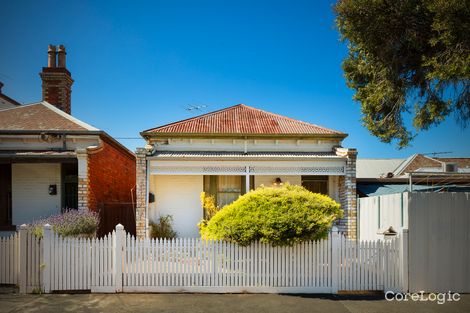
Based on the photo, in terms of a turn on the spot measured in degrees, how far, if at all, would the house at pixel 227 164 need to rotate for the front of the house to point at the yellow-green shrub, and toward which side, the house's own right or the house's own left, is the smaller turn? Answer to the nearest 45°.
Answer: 0° — it already faces it

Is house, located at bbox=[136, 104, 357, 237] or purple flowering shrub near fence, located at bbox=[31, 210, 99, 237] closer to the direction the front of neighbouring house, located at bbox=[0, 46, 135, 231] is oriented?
the purple flowering shrub near fence

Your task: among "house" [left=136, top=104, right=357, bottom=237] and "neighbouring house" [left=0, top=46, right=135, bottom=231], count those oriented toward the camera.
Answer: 2

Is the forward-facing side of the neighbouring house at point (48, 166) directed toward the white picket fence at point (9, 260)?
yes

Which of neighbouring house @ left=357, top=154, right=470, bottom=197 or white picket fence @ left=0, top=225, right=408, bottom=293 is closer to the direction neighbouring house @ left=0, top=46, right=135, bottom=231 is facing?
the white picket fence

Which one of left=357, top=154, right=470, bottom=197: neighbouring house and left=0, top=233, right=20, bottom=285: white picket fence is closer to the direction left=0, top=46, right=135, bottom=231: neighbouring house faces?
the white picket fence

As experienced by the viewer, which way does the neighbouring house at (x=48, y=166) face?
facing the viewer

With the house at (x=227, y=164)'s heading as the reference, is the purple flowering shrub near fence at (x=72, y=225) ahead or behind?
ahead

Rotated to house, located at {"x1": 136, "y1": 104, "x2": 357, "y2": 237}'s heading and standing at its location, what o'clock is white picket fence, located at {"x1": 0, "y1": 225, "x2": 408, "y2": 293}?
The white picket fence is roughly at 12 o'clock from the house.
